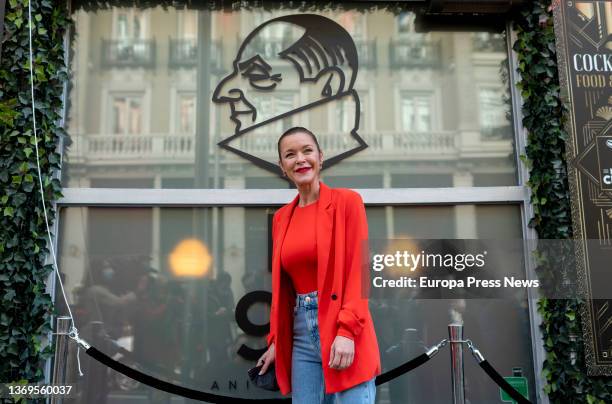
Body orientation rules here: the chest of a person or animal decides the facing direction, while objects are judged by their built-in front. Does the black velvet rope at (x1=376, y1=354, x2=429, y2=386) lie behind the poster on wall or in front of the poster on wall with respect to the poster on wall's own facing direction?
in front

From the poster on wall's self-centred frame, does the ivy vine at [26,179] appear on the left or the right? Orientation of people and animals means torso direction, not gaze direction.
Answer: on its right

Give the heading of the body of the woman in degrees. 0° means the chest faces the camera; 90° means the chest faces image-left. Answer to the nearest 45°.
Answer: approximately 45°

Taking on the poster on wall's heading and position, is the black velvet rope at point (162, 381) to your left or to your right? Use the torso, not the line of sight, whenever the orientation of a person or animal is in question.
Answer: on your right

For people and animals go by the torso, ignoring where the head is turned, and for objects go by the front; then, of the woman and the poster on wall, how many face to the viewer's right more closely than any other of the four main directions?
0

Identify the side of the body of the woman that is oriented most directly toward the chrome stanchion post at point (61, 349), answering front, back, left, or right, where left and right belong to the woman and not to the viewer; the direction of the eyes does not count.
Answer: right

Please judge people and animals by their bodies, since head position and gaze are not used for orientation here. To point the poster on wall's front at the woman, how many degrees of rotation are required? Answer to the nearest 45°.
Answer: approximately 45° to its right

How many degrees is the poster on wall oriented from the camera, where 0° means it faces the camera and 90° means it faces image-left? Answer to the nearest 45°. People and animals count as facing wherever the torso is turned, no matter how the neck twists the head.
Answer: approximately 0°

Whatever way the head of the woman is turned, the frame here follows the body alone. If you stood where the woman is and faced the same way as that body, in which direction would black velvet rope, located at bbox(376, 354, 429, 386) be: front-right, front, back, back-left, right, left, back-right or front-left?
back
